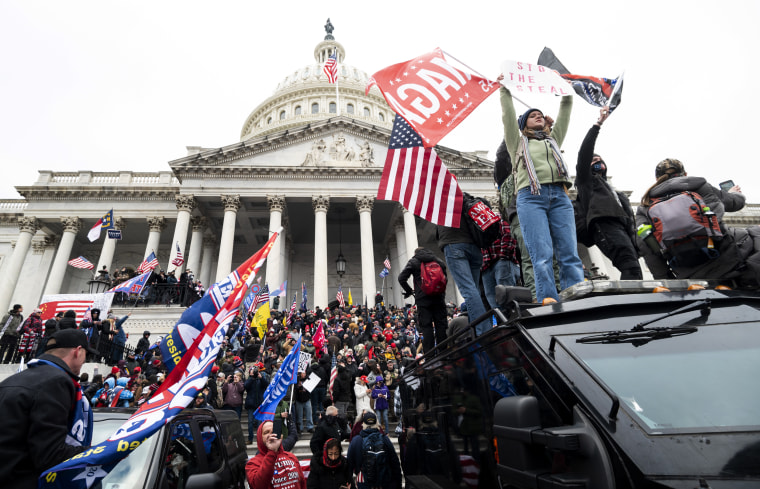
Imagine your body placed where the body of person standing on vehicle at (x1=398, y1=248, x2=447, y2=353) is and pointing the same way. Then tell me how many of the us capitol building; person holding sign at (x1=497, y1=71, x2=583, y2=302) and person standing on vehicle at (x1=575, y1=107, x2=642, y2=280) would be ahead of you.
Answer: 1

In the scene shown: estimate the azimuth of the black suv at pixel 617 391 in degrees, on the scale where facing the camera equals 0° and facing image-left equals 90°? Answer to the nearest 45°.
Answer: approximately 315°

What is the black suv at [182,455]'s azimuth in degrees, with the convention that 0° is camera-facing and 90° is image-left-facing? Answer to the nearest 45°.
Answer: approximately 45°

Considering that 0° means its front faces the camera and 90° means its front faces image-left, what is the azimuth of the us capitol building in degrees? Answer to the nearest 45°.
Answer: approximately 0°

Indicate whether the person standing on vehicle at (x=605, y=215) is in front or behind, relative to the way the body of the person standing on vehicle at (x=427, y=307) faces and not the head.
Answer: behind

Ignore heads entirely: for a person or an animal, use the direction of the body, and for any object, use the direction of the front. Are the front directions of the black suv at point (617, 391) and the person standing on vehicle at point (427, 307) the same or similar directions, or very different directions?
very different directions

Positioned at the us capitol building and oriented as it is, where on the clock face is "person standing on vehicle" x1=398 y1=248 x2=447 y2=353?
The person standing on vehicle is roughly at 11 o'clock from the us capitol building.

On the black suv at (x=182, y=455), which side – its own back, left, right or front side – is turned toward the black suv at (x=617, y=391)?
left

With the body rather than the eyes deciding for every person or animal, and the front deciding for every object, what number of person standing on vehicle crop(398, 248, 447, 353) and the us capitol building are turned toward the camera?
1

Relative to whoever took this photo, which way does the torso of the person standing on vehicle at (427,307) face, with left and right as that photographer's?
facing away from the viewer and to the left of the viewer

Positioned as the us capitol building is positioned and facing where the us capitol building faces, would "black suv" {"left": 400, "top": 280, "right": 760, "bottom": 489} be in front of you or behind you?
in front

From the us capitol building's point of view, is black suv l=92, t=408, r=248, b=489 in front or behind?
in front

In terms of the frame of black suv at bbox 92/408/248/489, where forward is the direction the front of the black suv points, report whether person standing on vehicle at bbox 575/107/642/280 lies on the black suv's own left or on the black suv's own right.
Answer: on the black suv's own left
